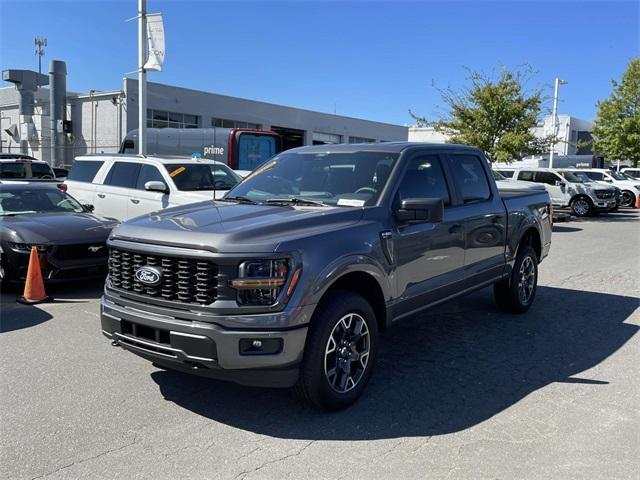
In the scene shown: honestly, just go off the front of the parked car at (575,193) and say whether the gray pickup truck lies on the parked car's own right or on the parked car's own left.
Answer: on the parked car's own right

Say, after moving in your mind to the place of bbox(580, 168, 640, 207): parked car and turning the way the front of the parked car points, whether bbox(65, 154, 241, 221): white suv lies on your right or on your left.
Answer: on your right

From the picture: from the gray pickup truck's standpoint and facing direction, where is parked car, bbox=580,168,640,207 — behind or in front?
behind

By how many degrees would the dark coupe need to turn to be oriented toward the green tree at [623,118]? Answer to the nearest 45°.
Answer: approximately 90° to its left

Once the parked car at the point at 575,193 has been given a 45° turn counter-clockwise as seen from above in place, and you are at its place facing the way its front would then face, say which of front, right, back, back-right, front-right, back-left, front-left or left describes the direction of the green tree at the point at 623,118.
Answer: left

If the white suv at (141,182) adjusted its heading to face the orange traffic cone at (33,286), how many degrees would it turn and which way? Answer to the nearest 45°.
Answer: approximately 45° to its right

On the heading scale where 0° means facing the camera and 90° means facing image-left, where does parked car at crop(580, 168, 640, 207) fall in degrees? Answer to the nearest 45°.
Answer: approximately 315°
